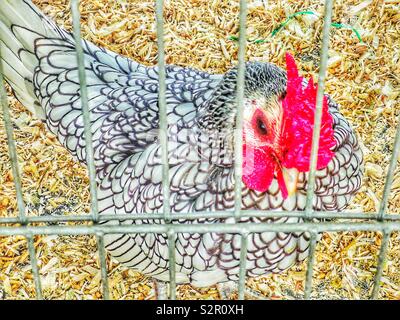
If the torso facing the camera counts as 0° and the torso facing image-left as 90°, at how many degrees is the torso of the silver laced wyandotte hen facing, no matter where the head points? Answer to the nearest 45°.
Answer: approximately 315°
